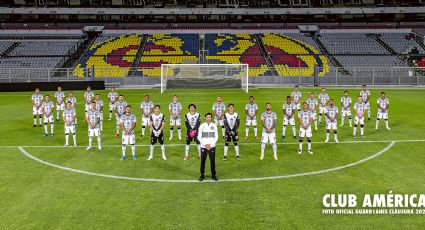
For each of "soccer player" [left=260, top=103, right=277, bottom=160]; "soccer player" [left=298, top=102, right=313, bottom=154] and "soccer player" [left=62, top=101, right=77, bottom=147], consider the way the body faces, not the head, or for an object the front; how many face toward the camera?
3

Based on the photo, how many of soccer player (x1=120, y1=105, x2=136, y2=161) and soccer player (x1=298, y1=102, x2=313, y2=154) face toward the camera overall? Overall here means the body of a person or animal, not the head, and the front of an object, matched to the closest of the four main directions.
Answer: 2

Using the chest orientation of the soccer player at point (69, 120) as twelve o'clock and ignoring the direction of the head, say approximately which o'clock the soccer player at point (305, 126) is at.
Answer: the soccer player at point (305, 126) is roughly at 10 o'clock from the soccer player at point (69, 120).

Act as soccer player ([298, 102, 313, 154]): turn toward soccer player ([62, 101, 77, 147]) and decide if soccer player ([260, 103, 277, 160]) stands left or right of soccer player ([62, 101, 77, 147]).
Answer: left

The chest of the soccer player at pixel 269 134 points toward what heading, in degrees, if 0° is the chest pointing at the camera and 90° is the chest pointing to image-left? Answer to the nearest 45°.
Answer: approximately 0°

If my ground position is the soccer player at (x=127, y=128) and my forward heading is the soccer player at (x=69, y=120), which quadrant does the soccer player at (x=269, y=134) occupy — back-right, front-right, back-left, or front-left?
back-right

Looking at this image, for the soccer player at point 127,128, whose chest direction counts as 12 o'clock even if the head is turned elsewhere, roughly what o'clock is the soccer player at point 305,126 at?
the soccer player at point 305,126 is roughly at 9 o'clock from the soccer player at point 127,128.

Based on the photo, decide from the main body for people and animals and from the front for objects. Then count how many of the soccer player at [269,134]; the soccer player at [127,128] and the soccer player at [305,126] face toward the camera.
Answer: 3

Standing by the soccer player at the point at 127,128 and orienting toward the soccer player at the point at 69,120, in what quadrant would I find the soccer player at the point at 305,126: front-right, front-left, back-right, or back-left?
back-right

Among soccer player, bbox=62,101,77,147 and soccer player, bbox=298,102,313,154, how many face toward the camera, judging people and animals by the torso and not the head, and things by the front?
2

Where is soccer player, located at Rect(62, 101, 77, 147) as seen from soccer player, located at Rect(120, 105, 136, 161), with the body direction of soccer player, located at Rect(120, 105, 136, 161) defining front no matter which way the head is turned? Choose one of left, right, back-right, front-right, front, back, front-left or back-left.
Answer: back-right

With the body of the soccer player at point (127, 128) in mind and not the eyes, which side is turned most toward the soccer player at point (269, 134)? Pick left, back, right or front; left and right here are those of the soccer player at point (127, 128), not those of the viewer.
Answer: left

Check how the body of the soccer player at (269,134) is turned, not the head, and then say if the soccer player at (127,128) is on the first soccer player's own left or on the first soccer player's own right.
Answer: on the first soccer player's own right

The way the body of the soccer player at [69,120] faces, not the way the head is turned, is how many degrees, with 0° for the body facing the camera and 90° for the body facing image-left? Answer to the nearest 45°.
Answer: approximately 0°

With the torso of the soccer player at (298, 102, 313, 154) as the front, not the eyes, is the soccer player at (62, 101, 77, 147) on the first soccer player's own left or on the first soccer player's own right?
on the first soccer player's own right
